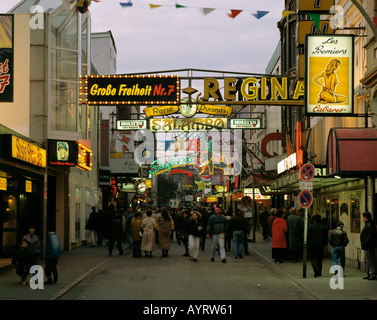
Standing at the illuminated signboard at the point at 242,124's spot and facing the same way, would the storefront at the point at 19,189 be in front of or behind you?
in front

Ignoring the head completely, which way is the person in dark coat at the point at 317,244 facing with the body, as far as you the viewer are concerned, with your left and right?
facing away from the viewer

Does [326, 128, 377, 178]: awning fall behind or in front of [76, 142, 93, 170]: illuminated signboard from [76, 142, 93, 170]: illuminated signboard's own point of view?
in front

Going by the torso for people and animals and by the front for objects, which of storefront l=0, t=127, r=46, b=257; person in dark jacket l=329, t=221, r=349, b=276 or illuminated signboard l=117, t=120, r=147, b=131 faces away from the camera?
the person in dark jacket

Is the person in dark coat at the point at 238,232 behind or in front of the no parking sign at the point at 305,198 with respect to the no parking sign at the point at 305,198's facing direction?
behind
